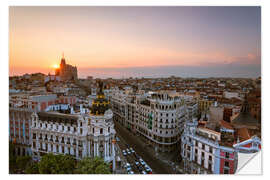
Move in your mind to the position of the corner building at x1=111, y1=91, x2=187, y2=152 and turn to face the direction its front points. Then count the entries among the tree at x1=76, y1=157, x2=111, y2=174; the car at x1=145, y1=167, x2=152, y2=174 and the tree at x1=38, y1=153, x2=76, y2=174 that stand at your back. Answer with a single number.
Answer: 0

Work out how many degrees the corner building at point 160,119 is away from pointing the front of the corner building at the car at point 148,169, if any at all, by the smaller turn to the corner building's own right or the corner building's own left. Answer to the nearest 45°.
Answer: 0° — it already faces it

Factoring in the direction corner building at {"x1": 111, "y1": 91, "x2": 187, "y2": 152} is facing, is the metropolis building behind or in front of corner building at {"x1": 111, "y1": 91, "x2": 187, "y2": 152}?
in front

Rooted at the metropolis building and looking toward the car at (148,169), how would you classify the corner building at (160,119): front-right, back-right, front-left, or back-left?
front-left

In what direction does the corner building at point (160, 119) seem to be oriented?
toward the camera

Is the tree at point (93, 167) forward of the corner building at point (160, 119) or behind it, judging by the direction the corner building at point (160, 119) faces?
forward
